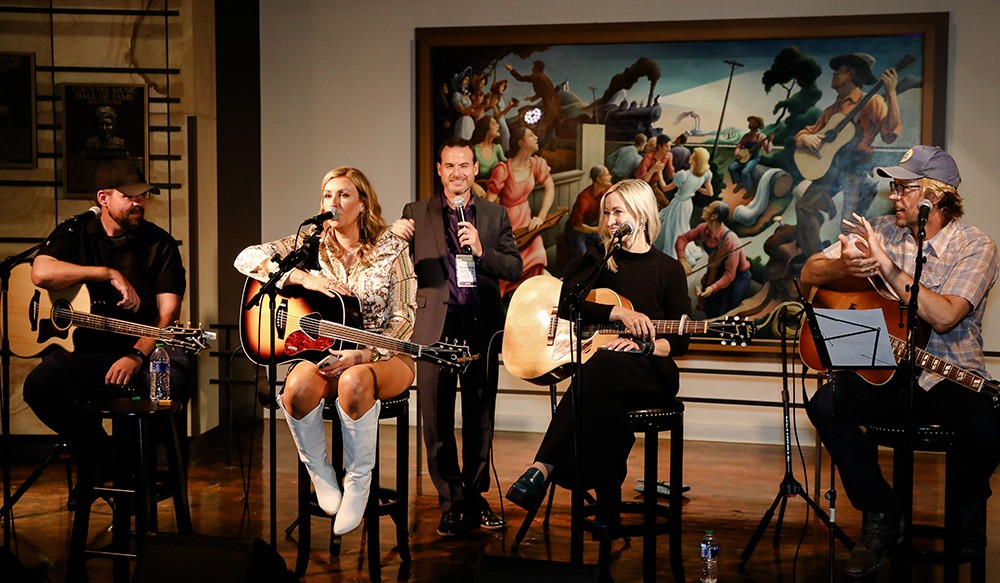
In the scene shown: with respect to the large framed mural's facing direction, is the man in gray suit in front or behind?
in front

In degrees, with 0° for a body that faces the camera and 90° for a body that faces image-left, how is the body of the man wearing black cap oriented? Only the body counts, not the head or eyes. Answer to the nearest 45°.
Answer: approximately 0°

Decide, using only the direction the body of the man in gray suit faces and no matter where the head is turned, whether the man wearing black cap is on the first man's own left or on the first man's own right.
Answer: on the first man's own right

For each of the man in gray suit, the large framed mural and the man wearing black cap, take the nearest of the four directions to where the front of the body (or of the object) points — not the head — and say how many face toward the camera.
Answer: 3

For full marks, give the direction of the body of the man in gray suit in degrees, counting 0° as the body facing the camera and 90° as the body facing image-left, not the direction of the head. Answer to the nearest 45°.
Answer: approximately 0°

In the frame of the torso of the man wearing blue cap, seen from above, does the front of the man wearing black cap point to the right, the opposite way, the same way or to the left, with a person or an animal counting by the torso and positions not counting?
to the left

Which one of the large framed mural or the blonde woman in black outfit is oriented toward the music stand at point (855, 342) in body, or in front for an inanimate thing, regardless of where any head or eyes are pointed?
the large framed mural

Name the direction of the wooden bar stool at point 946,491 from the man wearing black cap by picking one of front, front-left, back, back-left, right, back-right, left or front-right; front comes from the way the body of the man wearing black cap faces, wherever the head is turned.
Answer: front-left

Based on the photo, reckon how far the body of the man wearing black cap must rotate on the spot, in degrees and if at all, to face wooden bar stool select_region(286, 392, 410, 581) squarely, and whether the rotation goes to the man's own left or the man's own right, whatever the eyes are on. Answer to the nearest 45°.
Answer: approximately 45° to the man's own left
